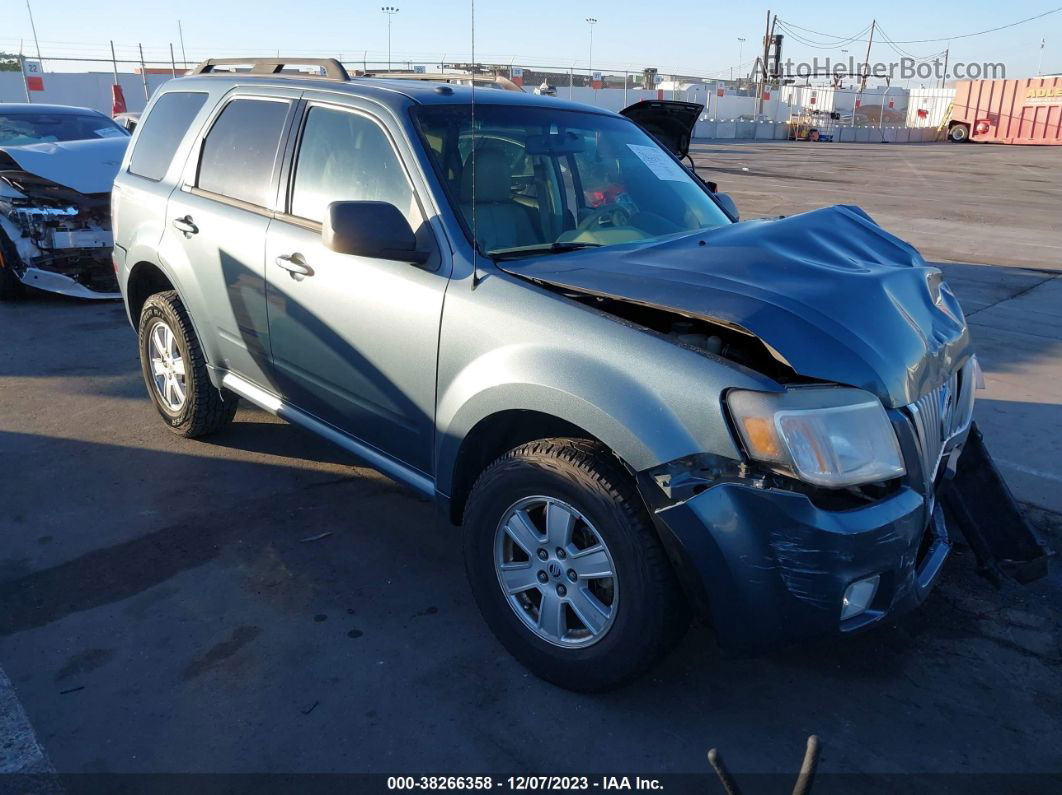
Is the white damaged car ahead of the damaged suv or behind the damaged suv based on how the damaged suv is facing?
behind

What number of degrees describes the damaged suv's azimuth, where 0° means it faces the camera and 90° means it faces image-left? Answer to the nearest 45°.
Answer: approximately 315°

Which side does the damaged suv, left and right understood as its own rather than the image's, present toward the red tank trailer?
left
